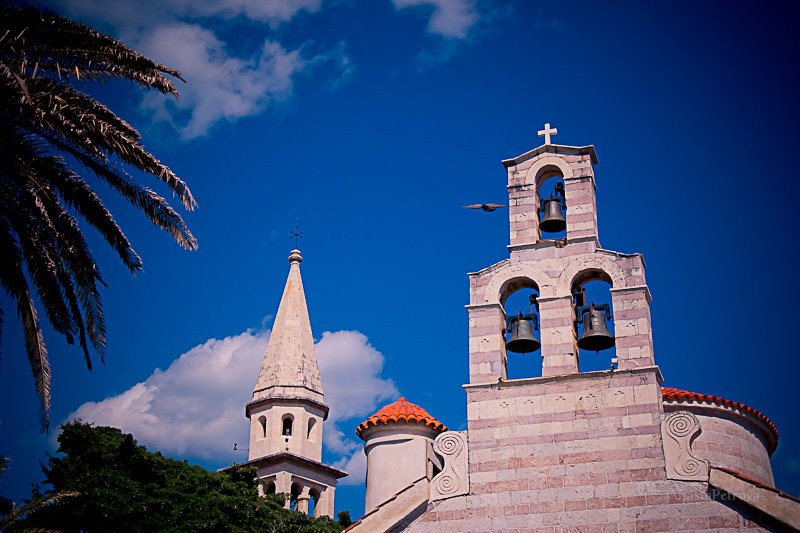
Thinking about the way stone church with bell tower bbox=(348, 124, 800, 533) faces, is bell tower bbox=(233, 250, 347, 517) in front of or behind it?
behind

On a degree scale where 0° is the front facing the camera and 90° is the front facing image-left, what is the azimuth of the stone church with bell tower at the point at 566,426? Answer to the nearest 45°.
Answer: approximately 0°

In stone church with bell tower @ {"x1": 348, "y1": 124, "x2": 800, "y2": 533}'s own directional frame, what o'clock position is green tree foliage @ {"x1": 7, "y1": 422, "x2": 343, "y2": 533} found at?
The green tree foliage is roughly at 4 o'clock from the stone church with bell tower.
